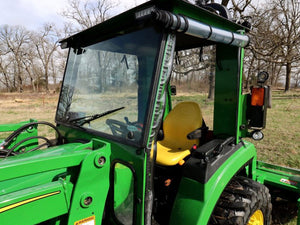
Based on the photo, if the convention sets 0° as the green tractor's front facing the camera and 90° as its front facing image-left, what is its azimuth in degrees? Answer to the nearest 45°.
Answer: approximately 45°
